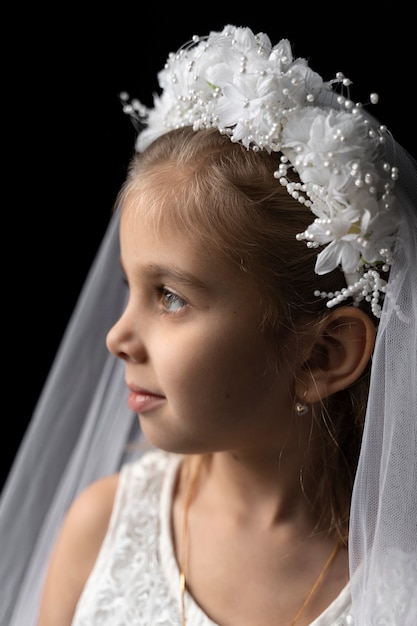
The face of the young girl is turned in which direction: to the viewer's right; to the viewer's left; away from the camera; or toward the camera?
to the viewer's left

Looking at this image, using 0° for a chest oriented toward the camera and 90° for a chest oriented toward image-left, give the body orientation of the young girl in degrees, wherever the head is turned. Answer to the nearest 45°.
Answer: approximately 45°
